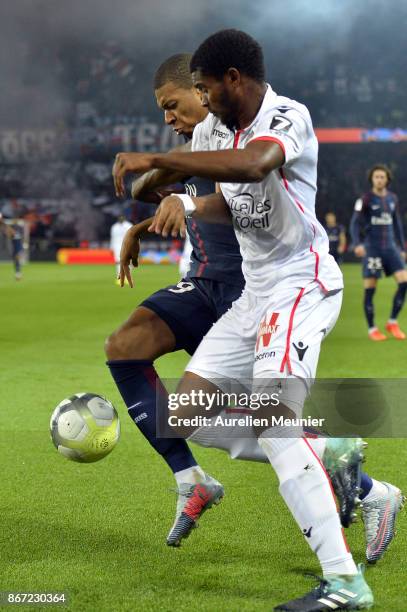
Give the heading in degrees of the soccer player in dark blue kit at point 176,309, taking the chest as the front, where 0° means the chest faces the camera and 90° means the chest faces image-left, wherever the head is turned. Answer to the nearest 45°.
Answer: approximately 45°

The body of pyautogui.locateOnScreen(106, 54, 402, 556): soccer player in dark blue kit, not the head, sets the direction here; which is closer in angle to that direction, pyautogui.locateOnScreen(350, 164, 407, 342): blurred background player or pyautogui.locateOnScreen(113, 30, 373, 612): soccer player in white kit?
the soccer player in white kit

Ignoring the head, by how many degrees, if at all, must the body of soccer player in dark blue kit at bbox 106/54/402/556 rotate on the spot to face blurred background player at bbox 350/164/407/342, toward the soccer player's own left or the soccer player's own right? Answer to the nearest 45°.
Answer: approximately 135° to the soccer player's own right

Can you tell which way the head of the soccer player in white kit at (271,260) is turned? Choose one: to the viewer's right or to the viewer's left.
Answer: to the viewer's left

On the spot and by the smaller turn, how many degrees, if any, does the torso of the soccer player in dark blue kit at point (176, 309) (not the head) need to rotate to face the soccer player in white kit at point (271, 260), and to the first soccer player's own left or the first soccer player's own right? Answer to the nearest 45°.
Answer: approximately 90° to the first soccer player's own left
